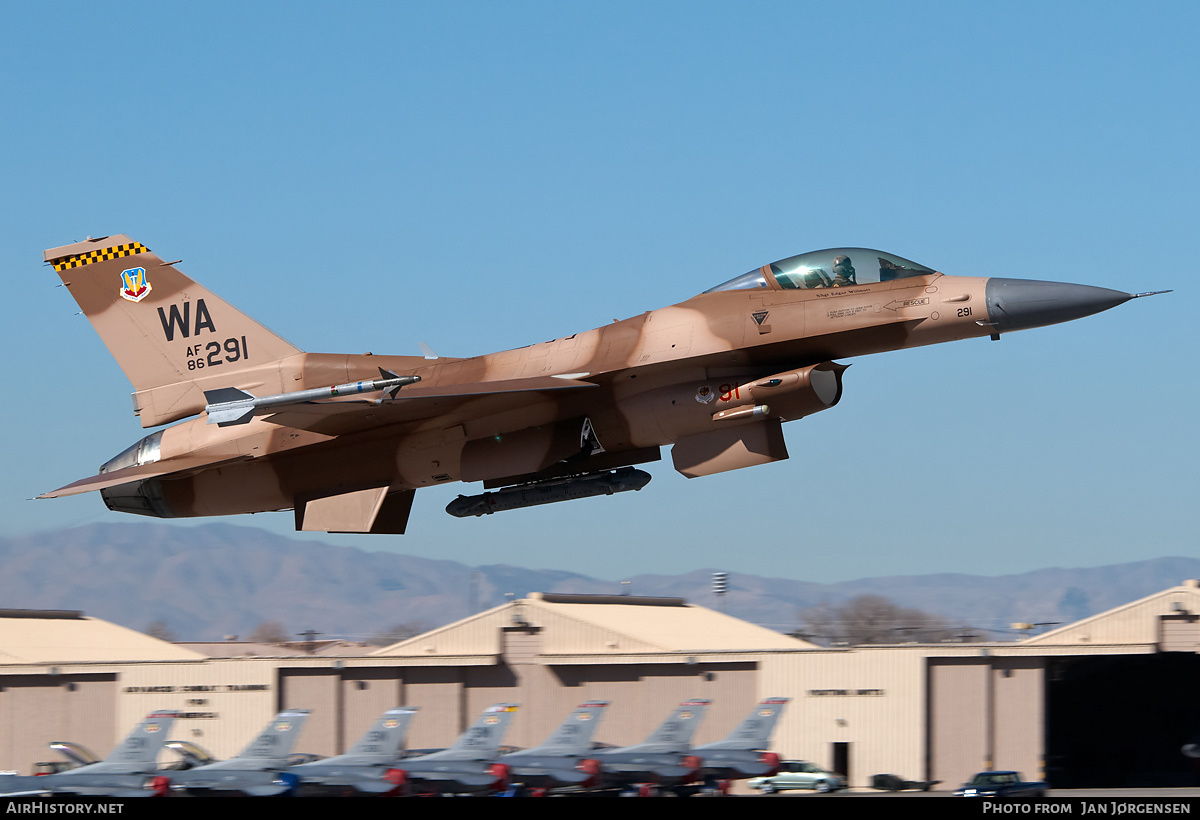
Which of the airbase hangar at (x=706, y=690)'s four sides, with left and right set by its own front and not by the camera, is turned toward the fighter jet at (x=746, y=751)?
front

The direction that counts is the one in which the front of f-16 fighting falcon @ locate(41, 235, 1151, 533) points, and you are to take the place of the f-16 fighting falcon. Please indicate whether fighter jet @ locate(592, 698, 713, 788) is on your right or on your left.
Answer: on your left

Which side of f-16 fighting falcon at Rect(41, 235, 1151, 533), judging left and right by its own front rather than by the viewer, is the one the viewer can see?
right

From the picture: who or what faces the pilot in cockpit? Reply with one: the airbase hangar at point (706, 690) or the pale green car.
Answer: the airbase hangar

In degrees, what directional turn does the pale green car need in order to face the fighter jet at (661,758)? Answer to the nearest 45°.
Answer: approximately 45° to its left

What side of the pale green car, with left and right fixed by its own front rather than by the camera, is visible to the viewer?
left

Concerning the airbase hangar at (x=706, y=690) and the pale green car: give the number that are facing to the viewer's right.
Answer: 0

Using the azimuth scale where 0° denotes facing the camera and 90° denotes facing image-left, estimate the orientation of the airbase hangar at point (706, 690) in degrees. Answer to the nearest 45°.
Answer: approximately 0°

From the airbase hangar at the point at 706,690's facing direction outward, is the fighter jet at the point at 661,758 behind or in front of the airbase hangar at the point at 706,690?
in front

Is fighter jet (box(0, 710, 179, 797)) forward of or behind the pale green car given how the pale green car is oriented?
forward

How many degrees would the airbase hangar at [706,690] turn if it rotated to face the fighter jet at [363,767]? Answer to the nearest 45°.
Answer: approximately 45° to its right

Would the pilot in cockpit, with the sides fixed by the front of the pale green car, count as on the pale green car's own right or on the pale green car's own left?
on the pale green car's own left

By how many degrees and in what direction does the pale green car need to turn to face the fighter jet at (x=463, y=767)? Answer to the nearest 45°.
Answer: approximately 45° to its left

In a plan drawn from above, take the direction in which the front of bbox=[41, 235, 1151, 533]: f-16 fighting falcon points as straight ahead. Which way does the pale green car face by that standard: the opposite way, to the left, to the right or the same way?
the opposite way

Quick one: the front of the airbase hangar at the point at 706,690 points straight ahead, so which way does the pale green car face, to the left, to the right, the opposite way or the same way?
to the right
